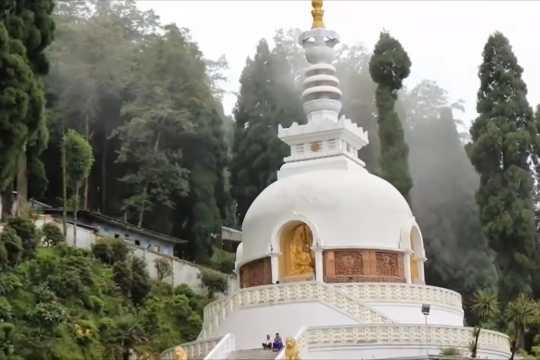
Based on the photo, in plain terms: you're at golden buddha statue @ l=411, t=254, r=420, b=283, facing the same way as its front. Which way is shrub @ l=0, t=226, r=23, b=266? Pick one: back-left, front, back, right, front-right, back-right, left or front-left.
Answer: back

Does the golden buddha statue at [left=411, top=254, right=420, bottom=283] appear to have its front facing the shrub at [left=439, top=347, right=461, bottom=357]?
no

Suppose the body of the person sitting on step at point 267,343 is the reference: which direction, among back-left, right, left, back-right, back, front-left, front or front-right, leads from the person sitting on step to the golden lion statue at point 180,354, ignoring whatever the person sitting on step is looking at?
front-right

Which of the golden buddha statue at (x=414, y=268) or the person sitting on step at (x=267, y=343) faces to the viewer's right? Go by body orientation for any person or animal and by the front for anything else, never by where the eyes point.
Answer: the golden buddha statue

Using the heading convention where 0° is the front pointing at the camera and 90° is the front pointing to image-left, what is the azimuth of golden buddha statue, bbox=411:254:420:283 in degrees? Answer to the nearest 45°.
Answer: approximately 270°

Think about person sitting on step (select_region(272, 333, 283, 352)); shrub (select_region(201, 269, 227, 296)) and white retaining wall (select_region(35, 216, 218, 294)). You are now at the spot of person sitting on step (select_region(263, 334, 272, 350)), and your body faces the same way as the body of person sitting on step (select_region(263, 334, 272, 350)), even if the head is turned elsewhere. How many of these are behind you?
2

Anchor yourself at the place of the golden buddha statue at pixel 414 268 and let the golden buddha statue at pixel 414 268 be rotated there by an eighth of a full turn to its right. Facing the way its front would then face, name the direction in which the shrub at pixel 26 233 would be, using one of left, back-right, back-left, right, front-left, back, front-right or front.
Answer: back-right

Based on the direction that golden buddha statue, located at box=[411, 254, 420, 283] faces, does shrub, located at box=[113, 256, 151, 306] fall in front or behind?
behind

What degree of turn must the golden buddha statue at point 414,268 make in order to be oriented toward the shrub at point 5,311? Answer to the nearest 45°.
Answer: approximately 180°

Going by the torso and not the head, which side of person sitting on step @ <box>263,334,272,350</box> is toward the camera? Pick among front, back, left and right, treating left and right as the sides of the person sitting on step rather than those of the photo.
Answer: front

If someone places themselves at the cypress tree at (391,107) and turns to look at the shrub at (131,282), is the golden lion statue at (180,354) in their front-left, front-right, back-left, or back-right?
front-left

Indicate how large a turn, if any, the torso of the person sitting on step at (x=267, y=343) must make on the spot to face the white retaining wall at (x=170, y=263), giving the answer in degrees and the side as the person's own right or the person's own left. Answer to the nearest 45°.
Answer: approximately 180°

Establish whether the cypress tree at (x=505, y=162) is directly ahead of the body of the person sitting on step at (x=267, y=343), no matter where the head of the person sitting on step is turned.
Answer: no

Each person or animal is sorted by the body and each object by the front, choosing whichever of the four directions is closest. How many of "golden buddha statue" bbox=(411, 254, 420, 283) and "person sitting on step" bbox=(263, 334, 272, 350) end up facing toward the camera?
1

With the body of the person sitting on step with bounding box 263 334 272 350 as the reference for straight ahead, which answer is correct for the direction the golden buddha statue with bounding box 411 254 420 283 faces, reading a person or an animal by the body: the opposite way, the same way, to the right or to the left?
to the left

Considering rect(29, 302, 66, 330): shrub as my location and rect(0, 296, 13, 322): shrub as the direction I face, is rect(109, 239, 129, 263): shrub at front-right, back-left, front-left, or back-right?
back-right

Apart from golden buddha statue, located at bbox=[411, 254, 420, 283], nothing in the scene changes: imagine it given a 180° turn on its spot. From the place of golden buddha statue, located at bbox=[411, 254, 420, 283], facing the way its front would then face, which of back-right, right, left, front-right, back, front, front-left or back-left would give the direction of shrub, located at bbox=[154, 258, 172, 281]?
front-right
